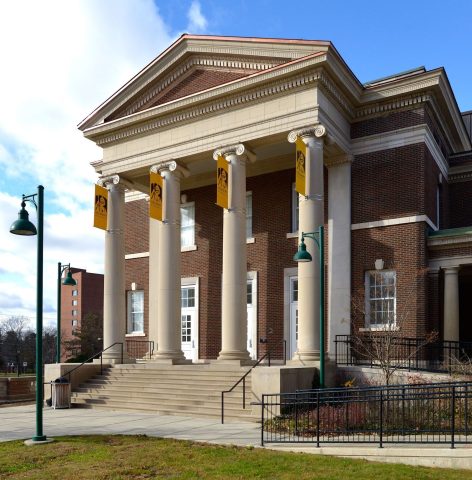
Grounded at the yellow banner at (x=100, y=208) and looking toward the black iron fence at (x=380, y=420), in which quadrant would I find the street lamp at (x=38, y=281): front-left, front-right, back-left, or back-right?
front-right

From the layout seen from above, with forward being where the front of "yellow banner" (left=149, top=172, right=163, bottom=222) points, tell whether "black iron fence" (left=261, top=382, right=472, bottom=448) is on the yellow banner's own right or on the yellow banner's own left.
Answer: on the yellow banner's own left

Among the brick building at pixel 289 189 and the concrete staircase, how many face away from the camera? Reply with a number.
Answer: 0

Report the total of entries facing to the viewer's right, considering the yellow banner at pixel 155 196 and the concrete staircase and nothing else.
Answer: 0

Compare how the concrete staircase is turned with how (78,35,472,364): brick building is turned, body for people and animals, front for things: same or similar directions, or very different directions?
same or similar directions

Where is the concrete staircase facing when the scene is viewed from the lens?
facing the viewer and to the left of the viewer

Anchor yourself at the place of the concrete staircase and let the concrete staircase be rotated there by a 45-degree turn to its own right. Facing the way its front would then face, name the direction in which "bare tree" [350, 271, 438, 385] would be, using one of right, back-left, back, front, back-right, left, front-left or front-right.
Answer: back

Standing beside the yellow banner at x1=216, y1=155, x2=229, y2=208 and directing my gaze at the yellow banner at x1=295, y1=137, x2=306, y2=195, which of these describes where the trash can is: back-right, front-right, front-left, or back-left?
back-right

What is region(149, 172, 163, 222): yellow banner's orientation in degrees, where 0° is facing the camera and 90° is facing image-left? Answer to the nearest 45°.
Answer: approximately 45°
